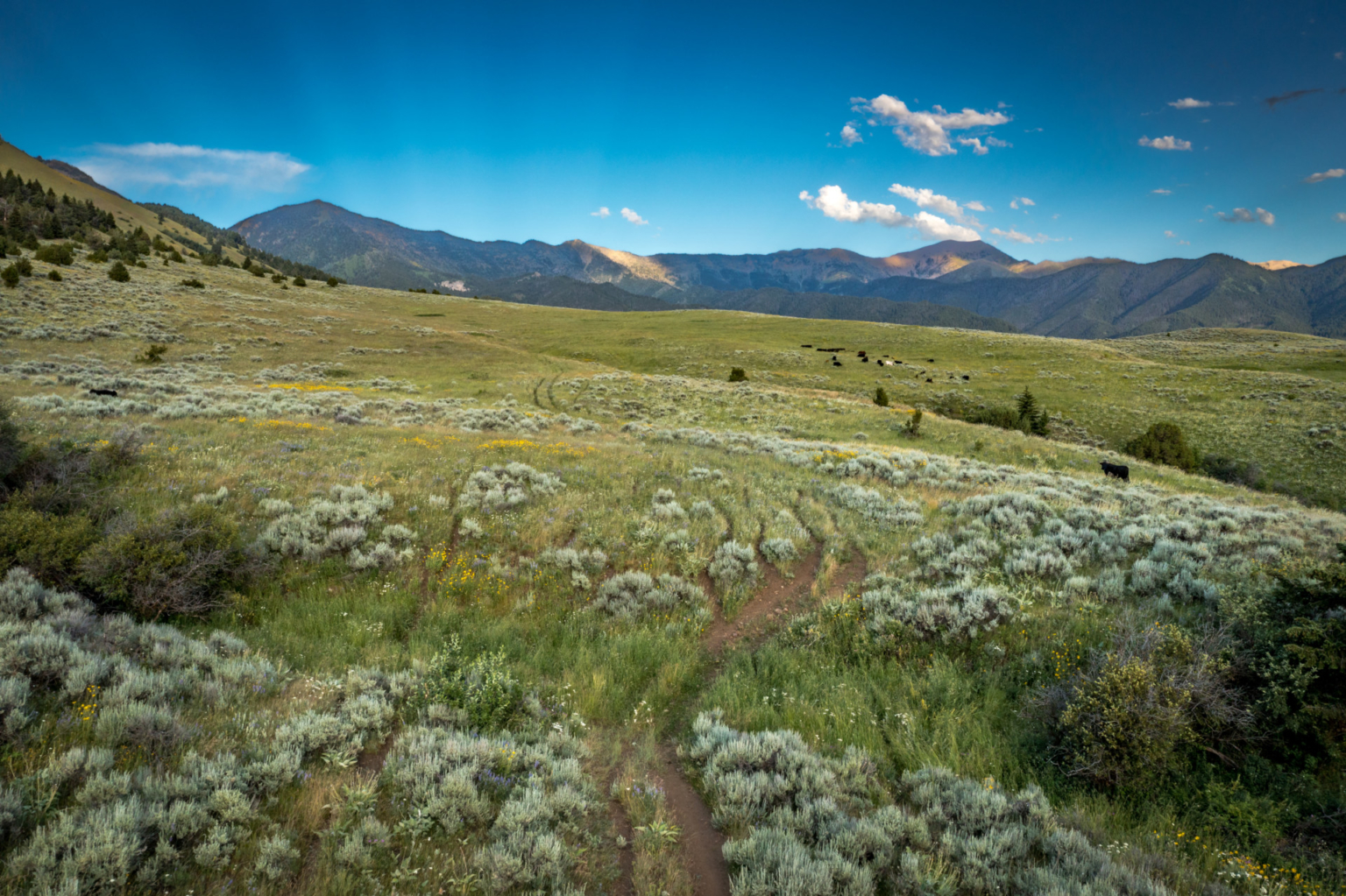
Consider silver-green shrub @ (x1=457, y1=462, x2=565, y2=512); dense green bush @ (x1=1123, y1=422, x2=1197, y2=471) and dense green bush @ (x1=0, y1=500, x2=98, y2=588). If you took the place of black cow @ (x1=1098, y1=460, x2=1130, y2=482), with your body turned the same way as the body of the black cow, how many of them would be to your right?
1

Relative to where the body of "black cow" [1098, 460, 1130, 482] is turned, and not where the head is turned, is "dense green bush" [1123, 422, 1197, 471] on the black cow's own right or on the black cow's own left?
on the black cow's own right

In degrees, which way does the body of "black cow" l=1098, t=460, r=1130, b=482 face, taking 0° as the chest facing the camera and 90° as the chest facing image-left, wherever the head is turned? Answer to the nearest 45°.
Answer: approximately 90°

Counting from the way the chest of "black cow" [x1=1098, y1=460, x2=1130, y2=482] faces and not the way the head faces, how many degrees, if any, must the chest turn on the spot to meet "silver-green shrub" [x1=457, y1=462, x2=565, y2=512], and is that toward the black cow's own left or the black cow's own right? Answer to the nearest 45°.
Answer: approximately 45° to the black cow's own left

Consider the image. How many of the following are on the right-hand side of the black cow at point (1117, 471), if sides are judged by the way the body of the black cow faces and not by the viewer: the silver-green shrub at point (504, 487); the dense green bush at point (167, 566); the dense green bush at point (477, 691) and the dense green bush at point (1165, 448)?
1

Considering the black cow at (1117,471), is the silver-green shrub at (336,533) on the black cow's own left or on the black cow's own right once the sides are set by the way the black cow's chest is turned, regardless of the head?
on the black cow's own left

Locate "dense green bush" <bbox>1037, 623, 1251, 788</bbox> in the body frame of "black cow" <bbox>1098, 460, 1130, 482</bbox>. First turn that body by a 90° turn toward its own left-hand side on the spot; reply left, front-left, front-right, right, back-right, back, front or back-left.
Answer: front

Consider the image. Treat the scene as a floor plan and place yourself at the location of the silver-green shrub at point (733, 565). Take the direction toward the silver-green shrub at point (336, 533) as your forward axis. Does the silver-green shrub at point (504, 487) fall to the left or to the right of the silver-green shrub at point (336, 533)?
right

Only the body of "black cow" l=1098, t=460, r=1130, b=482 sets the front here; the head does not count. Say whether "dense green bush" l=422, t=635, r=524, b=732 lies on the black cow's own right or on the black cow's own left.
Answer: on the black cow's own left

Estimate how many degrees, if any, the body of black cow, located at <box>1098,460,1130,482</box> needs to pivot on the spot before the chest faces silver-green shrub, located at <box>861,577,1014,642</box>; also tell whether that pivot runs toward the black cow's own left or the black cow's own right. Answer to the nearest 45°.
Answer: approximately 90° to the black cow's own left
